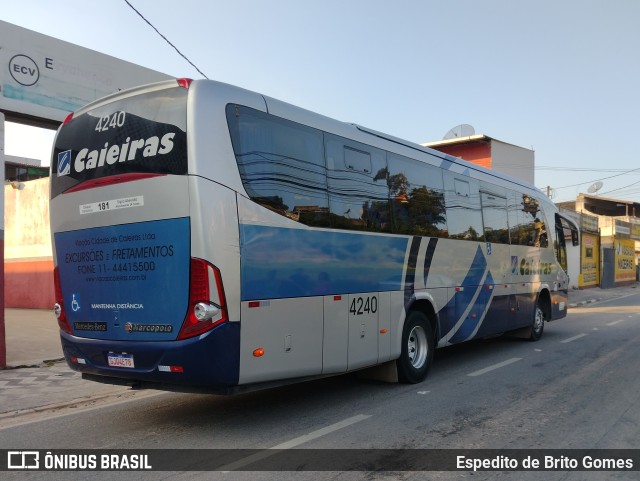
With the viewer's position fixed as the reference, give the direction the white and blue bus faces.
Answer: facing away from the viewer and to the right of the viewer
